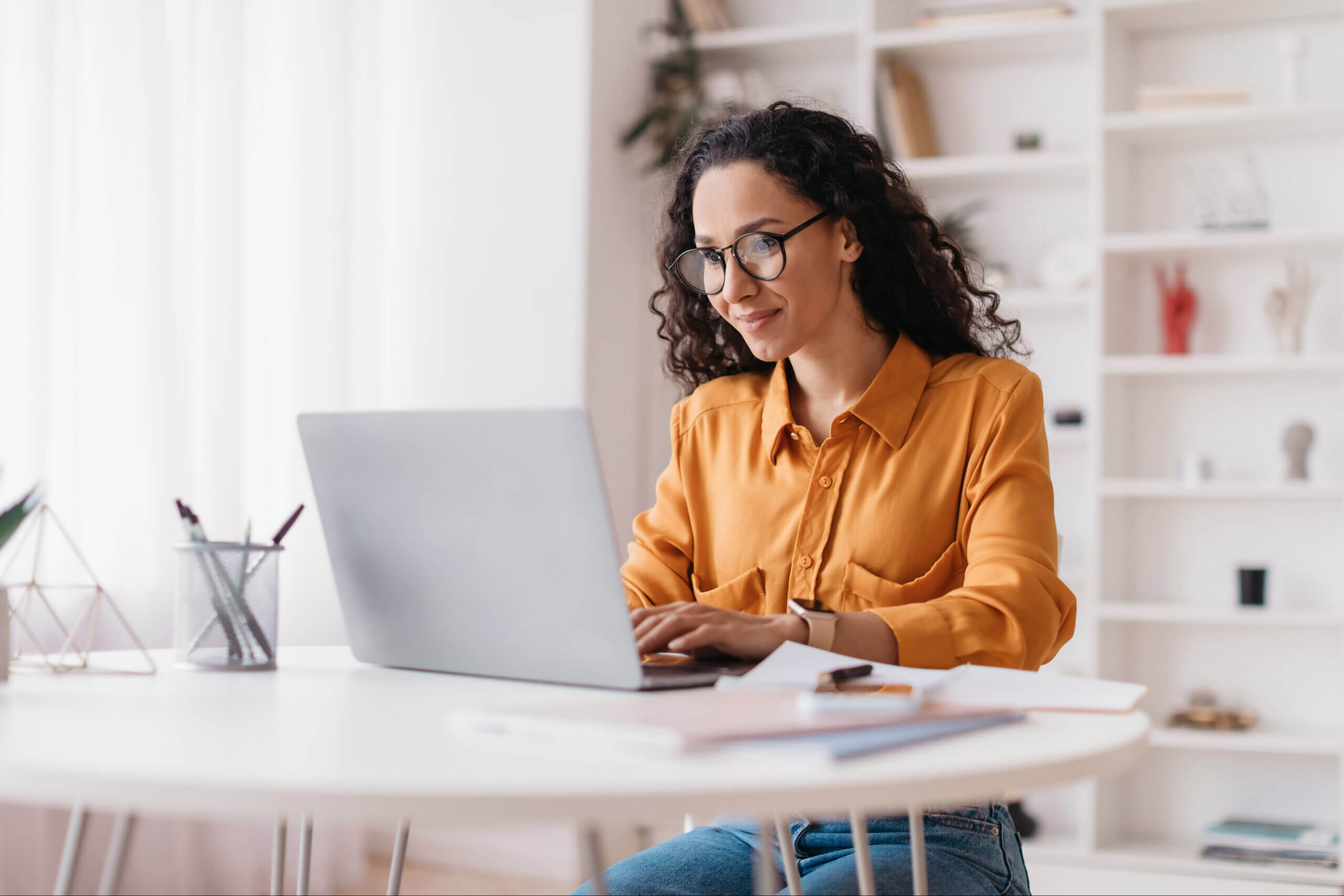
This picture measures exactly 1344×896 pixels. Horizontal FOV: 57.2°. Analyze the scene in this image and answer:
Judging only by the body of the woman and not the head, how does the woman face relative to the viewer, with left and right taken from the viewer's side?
facing the viewer and to the left of the viewer

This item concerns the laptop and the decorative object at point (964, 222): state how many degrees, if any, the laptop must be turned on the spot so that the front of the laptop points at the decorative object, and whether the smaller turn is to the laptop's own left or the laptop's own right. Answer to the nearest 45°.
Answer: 0° — it already faces it

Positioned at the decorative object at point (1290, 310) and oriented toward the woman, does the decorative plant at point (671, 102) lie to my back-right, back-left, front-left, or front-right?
front-right

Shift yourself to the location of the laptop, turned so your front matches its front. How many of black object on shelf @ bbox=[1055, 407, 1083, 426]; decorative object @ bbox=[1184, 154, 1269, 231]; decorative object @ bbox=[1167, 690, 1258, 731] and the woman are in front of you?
4

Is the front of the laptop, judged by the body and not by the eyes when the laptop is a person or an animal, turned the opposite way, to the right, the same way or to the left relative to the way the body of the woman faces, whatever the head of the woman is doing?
the opposite way

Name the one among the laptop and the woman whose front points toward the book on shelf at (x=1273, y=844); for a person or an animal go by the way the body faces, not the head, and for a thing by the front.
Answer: the laptop

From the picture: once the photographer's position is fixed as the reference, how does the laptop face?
facing away from the viewer and to the right of the viewer

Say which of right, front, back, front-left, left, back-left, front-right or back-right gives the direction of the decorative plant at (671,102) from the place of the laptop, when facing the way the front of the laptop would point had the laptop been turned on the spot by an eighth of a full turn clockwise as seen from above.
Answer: left

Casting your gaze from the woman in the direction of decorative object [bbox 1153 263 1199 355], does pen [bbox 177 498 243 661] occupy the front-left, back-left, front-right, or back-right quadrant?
back-left

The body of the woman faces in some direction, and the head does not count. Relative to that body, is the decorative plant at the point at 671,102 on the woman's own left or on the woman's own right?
on the woman's own right

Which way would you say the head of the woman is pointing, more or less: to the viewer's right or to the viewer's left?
to the viewer's left

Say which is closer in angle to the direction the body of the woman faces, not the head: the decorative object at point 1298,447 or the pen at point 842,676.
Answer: the pen

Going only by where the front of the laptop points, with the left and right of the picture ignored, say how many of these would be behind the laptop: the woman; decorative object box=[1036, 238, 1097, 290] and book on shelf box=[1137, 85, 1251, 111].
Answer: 0

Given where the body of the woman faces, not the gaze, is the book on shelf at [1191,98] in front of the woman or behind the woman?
behind

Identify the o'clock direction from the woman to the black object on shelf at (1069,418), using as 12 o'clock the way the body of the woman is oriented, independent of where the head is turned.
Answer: The black object on shelf is roughly at 5 o'clock from the woman.

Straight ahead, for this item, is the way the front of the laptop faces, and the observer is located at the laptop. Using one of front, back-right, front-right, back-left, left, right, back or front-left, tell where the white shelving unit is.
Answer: front

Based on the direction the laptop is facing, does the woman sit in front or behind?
in front

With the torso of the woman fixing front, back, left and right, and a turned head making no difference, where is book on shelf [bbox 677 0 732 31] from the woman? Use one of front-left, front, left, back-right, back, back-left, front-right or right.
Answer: back-right

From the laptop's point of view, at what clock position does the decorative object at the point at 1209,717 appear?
The decorative object is roughly at 12 o'clock from the laptop.
